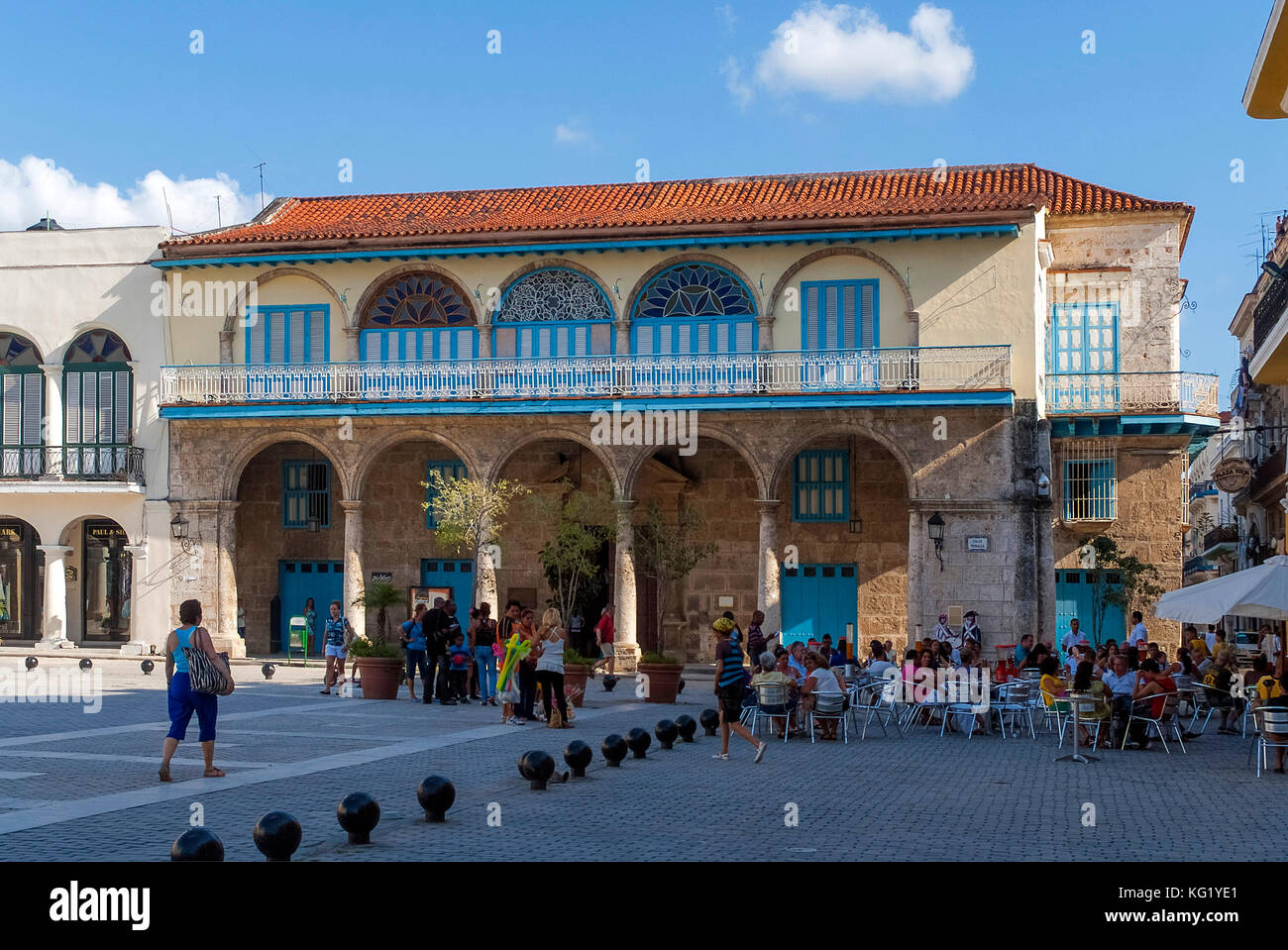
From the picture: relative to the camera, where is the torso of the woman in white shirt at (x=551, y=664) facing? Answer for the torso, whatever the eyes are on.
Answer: away from the camera

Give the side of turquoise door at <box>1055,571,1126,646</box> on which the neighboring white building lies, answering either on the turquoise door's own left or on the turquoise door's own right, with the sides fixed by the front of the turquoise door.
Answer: on the turquoise door's own right

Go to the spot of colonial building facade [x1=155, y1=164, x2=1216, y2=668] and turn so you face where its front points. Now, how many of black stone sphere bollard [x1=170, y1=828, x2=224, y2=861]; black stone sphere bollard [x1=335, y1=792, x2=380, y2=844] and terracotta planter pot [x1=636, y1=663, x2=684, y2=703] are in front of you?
3

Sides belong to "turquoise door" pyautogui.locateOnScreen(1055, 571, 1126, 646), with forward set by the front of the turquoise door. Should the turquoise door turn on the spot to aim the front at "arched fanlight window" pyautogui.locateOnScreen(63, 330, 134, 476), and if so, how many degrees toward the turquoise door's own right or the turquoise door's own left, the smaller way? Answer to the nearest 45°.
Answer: approximately 90° to the turquoise door's own right

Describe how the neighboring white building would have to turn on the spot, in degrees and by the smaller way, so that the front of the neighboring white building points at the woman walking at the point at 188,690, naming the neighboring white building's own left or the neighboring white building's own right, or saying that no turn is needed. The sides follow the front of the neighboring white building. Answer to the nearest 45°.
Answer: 0° — it already faces them

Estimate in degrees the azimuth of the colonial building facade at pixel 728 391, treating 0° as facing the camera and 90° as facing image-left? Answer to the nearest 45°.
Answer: approximately 0°

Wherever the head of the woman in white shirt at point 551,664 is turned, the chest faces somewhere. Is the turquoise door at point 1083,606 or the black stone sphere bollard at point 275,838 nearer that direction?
the turquoise door
